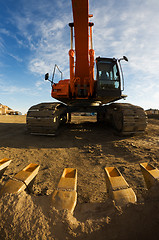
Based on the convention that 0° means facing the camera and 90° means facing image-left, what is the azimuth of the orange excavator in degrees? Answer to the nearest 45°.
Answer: approximately 0°
